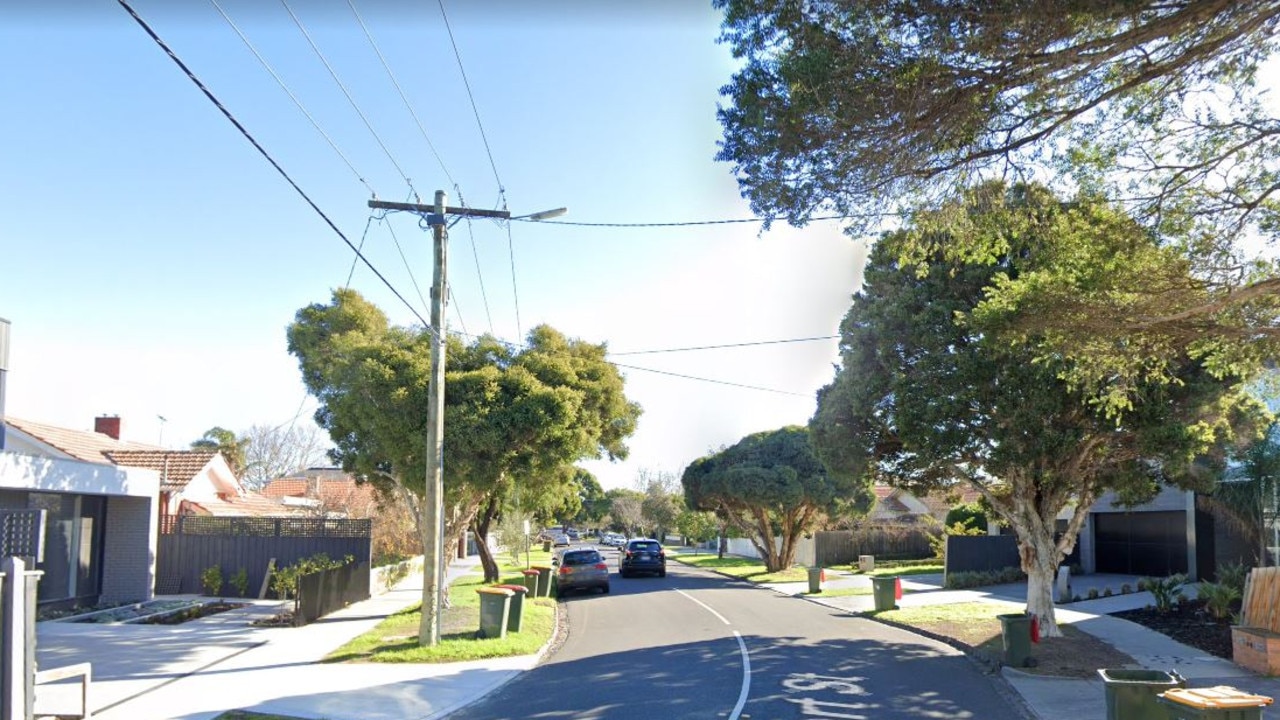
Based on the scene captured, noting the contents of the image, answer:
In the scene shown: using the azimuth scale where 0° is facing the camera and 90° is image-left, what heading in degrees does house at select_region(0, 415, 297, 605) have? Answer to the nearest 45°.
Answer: approximately 315°

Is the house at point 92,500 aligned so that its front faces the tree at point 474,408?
no

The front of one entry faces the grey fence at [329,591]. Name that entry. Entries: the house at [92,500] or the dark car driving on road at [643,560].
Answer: the house

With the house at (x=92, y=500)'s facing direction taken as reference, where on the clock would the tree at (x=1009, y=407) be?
The tree is roughly at 12 o'clock from the house.

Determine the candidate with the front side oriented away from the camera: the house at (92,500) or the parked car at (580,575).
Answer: the parked car

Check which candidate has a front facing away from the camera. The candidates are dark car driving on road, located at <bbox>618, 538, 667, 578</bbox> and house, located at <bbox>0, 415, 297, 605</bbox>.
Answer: the dark car driving on road

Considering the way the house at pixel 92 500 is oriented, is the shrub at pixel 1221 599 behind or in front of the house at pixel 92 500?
in front

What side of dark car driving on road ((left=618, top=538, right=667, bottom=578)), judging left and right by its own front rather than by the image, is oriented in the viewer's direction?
back

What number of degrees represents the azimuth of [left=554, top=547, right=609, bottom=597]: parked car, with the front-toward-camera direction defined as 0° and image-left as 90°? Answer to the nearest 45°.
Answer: approximately 180°

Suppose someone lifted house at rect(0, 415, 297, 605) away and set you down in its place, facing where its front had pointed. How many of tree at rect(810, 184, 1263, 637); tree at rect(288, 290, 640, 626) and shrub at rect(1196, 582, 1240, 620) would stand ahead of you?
3

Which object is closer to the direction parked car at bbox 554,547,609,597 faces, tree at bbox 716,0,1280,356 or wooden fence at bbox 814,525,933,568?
the wooden fence

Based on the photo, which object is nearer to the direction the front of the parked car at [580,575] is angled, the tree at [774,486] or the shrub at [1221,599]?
the tree
